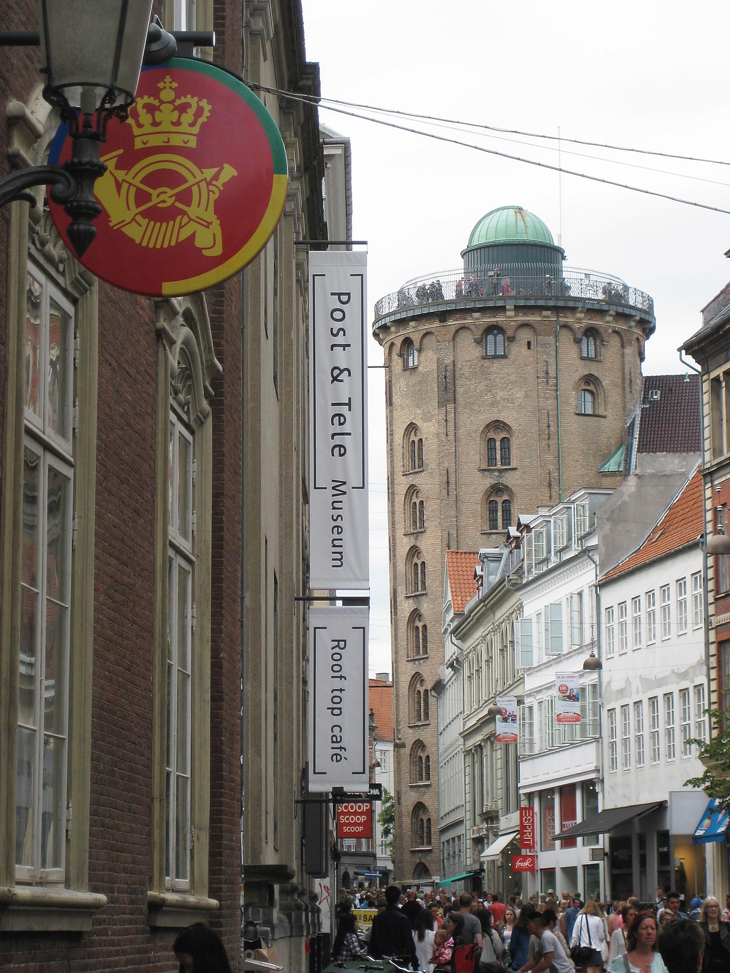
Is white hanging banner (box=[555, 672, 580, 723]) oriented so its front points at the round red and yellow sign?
yes

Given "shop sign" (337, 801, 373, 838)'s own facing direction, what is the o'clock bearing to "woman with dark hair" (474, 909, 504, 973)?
The woman with dark hair is roughly at 12 o'clock from the shop sign.

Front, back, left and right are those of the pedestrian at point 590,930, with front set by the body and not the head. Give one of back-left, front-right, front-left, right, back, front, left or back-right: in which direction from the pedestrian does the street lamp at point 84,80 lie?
back

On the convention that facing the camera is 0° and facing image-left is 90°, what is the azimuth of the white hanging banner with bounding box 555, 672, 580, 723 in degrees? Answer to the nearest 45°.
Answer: approximately 0°

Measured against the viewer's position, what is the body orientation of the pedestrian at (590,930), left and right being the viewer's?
facing away from the viewer

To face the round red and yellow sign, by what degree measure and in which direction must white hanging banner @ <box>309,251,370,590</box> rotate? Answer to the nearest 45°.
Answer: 0° — it already faces it

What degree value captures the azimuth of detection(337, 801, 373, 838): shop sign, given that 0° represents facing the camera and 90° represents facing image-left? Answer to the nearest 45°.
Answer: approximately 0°

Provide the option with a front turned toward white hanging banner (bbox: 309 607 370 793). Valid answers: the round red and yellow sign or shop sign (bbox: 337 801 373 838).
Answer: the shop sign
